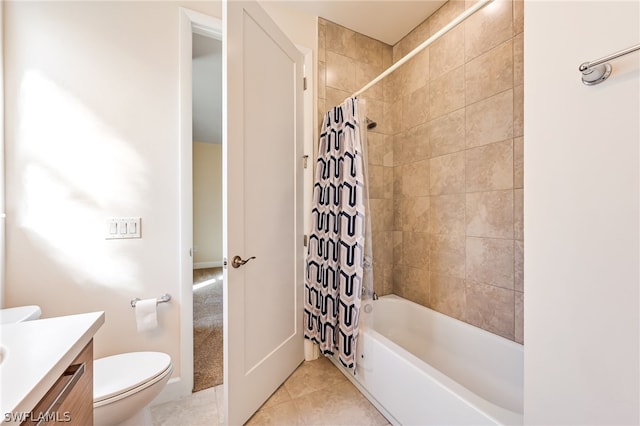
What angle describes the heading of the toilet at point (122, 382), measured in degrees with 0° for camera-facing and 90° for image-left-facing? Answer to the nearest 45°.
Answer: approximately 270°

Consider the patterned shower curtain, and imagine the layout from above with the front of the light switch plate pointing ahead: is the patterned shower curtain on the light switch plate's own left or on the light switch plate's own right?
on the light switch plate's own left

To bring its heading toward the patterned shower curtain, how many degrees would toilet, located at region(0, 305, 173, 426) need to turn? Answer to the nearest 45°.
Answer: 0° — it already faces it

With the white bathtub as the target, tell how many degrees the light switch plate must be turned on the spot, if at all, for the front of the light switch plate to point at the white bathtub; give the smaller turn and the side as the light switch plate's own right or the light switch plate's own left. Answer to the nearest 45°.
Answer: approximately 45° to the light switch plate's own left

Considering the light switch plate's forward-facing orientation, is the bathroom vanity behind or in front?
in front

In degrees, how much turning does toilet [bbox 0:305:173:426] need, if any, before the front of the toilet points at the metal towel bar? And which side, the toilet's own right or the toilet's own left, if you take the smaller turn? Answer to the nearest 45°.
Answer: approximately 45° to the toilet's own right
